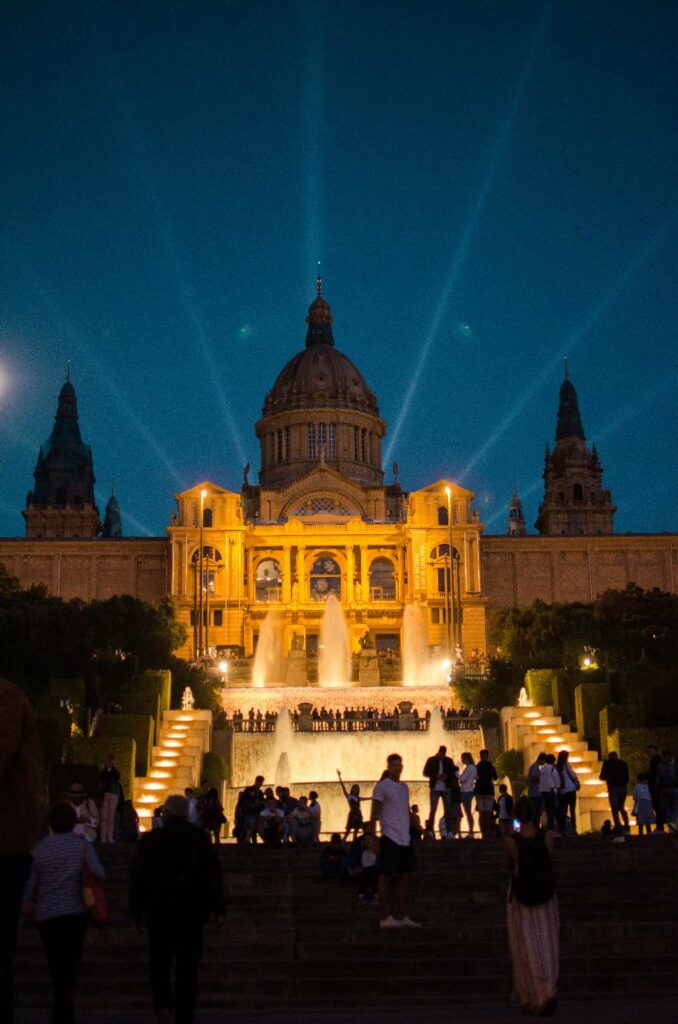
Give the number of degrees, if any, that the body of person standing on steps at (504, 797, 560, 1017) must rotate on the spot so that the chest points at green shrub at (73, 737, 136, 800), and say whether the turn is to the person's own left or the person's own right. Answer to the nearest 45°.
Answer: approximately 45° to the person's own left

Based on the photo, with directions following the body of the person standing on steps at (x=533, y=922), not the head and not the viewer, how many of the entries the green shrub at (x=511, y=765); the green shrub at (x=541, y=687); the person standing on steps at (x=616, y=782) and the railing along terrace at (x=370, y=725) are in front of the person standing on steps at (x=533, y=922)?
4

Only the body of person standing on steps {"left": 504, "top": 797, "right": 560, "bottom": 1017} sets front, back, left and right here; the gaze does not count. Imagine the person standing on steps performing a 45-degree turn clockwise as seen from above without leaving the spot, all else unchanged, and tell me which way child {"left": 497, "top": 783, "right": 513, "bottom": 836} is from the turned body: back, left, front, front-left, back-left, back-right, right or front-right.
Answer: front-left

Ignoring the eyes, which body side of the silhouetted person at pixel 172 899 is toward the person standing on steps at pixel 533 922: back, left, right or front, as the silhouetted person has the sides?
right

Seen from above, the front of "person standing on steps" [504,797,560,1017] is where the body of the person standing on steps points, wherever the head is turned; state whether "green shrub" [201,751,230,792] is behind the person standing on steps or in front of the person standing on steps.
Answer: in front

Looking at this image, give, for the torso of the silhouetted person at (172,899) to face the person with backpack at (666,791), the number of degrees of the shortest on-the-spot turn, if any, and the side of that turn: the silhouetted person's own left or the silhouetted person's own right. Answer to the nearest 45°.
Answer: approximately 45° to the silhouetted person's own right

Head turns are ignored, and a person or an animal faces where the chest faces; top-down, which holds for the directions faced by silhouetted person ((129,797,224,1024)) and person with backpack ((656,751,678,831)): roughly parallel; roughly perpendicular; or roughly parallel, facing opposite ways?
roughly parallel

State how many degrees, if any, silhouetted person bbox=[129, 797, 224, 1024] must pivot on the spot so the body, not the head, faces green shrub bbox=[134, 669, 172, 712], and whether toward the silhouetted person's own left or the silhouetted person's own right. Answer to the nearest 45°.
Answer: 0° — they already face it

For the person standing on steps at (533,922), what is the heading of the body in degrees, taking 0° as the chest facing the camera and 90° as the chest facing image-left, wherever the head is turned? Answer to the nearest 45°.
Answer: approximately 180°

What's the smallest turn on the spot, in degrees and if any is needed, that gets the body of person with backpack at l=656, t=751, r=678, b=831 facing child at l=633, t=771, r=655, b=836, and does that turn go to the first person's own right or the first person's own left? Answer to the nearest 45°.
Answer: approximately 135° to the first person's own left

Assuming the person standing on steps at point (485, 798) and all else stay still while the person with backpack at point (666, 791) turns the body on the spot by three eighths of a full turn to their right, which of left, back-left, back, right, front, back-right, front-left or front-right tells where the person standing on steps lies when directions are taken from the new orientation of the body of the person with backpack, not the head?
back-right

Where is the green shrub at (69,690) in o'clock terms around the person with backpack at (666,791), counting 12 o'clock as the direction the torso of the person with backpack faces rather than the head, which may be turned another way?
The green shrub is roughly at 10 o'clock from the person with backpack.

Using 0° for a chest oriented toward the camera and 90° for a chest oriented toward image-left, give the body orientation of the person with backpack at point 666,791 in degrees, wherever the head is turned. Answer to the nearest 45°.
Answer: approximately 180°

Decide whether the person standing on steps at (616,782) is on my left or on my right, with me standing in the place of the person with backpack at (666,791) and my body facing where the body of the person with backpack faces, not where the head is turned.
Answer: on my left

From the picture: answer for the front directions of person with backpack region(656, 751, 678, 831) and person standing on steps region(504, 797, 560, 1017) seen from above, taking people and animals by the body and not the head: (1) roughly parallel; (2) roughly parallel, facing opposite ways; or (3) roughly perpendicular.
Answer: roughly parallel

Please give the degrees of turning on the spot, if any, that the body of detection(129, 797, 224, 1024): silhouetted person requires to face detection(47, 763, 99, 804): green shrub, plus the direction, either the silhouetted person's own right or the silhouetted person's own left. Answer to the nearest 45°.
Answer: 0° — they already face it

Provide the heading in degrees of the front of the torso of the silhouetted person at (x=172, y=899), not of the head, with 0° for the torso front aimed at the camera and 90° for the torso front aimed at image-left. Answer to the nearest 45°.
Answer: approximately 180°
